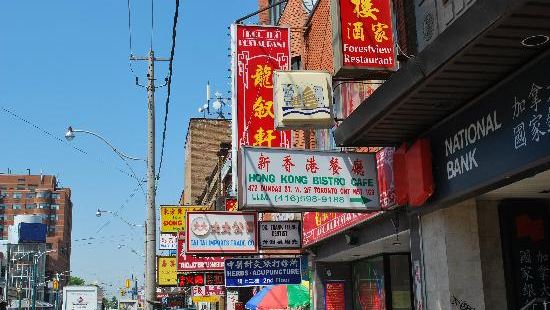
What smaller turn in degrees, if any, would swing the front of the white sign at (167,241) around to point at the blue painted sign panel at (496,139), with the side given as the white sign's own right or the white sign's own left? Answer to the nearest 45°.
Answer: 0° — it already faces it

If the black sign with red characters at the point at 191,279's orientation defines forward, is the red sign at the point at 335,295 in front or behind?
in front

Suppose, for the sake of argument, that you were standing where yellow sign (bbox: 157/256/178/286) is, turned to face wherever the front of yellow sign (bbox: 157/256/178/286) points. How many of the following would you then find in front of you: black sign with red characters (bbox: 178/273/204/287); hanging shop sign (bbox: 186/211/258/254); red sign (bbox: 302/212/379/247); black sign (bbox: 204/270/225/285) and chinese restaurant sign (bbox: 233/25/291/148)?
5

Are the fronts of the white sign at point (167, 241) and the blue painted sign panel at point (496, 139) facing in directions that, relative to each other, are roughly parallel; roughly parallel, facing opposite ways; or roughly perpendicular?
roughly perpendicular

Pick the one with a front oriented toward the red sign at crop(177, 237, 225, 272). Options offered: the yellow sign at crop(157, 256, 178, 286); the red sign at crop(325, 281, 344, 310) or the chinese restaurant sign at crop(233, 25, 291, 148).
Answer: the yellow sign

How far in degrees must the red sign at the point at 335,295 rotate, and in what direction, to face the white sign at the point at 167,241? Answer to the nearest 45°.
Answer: approximately 135° to its right

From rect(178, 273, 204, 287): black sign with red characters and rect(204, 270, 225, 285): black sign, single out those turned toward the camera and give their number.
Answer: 2

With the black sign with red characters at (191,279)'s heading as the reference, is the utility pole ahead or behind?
ahead

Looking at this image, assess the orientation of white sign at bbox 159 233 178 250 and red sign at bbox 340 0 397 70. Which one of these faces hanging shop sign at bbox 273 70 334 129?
the white sign

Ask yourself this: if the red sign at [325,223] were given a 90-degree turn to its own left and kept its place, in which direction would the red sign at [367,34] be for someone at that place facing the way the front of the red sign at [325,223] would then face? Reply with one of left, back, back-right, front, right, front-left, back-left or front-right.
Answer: front-right

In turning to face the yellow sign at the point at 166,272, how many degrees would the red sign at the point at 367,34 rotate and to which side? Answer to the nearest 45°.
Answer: approximately 135° to its right
